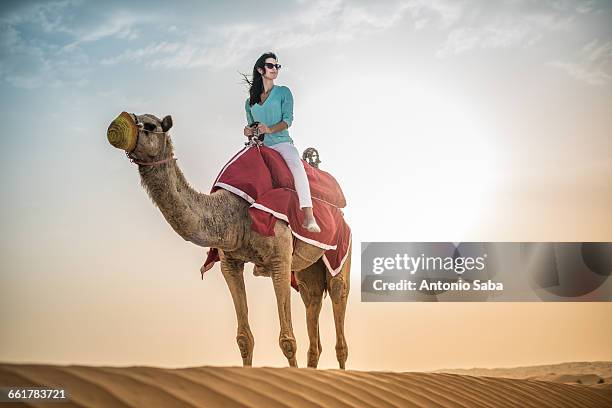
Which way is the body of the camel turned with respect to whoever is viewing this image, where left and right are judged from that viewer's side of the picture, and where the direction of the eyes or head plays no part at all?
facing the viewer and to the left of the viewer
